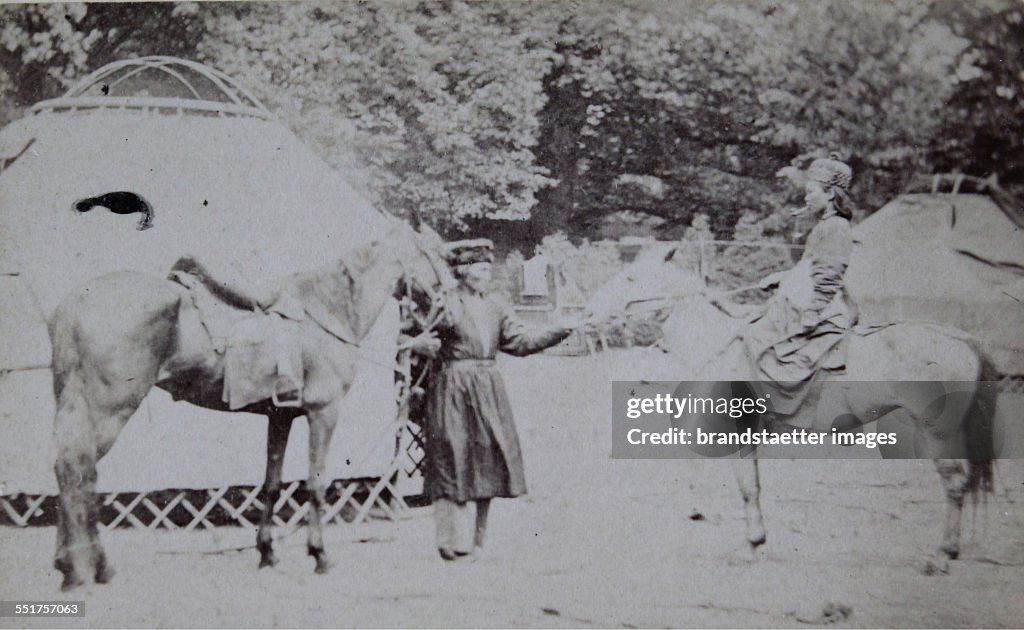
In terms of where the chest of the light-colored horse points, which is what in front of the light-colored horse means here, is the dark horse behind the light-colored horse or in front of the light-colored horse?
in front

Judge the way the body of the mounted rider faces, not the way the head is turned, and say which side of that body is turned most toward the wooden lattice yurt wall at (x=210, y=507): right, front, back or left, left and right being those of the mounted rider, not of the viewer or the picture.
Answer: front

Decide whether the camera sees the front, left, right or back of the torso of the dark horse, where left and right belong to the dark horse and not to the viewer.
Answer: right

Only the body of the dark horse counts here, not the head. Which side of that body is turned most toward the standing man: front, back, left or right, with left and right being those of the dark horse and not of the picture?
front

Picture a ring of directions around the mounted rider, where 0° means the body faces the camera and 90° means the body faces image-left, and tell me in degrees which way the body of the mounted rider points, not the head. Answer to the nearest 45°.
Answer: approximately 90°

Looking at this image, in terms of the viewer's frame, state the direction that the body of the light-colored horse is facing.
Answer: to the viewer's left

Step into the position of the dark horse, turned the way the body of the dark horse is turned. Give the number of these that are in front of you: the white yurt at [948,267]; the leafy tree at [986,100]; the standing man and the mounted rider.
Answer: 4

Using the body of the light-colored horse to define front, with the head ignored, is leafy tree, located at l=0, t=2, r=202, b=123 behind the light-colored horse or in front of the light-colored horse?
in front

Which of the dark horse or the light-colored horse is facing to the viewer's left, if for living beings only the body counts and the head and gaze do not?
the light-colored horse
